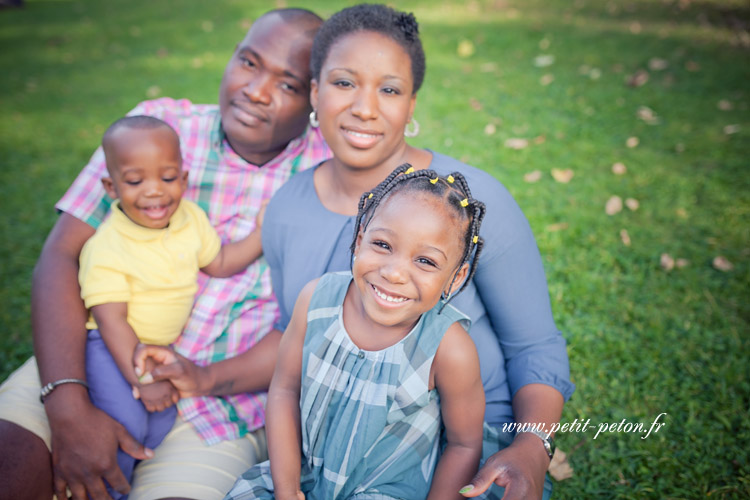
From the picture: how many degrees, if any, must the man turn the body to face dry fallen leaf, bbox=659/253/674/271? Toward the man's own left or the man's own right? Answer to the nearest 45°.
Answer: approximately 90° to the man's own left

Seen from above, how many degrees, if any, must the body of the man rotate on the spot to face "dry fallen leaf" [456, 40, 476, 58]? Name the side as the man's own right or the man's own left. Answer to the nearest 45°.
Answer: approximately 135° to the man's own left

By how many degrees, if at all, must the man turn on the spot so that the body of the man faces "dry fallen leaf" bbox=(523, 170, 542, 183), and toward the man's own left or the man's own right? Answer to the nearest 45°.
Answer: approximately 135° to the man's own left

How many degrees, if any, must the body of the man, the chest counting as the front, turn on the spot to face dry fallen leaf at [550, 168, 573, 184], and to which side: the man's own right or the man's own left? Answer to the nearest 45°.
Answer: approximately 135° to the man's own left

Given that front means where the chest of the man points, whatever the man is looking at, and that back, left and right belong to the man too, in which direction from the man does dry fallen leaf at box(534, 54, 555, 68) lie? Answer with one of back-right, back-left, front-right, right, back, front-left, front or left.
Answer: back-left

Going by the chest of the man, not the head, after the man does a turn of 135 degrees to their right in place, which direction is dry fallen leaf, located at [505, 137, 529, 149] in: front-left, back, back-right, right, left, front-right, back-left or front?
right

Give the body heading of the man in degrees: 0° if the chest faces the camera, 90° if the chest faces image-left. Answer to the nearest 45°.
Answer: approximately 0°

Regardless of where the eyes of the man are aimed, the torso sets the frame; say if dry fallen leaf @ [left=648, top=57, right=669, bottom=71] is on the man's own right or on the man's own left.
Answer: on the man's own left
